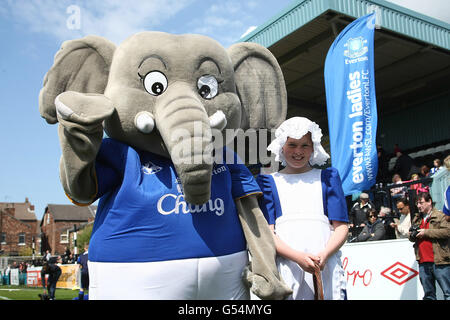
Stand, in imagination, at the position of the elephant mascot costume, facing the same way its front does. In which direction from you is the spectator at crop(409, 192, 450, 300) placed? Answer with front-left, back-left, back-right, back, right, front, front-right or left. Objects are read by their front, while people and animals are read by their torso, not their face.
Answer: back-left

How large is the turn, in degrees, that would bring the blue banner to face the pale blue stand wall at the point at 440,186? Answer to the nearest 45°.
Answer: approximately 90° to its left

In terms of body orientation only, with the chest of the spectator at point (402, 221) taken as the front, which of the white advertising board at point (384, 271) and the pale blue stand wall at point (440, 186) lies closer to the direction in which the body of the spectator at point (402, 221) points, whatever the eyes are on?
the white advertising board

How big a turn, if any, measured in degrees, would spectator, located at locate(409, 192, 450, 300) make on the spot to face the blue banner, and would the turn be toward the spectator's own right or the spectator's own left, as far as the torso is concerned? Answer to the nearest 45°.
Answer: approximately 135° to the spectator's own right

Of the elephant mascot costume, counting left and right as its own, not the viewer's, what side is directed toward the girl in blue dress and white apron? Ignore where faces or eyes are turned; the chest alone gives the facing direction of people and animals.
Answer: left

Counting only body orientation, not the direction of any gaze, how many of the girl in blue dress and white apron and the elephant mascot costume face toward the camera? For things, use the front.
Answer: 2

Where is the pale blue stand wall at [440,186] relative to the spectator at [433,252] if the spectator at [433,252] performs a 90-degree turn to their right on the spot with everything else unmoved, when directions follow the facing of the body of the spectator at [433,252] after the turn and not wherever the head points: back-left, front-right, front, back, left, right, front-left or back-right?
front-right

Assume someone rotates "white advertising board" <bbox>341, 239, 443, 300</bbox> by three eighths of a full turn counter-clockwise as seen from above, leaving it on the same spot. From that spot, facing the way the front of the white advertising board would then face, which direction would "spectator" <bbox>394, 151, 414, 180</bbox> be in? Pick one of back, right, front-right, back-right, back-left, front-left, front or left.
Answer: front-left

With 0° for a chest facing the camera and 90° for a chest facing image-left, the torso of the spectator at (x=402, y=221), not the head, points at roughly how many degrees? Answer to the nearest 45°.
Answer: approximately 45°

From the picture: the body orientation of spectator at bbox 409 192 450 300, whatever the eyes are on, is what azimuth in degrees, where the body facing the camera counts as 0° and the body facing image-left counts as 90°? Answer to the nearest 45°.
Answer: approximately 45°
